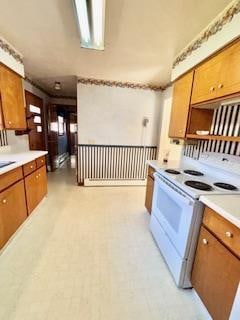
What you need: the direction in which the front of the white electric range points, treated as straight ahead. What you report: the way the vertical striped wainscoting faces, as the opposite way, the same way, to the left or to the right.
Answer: to the left

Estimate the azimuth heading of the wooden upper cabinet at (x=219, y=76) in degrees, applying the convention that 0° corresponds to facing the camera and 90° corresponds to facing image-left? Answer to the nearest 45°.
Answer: approximately 45°

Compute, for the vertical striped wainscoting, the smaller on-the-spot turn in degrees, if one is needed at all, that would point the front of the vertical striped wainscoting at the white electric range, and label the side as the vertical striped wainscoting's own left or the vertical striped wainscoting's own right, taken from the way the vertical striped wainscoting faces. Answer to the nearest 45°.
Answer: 0° — it already faces it

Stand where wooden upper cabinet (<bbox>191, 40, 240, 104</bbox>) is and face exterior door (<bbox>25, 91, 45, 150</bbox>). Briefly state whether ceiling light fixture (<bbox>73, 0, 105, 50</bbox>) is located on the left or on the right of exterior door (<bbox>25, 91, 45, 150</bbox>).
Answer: left

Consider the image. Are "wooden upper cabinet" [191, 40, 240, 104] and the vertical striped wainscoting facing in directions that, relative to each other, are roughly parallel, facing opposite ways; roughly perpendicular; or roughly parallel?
roughly perpendicular

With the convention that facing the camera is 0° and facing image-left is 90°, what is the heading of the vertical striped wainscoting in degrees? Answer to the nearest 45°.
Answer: approximately 0°

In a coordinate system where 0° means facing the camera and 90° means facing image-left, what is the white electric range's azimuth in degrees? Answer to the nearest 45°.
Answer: approximately 45°

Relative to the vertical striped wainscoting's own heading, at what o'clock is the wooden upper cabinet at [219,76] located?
The wooden upper cabinet is roughly at 11 o'clock from the vertical striped wainscoting.

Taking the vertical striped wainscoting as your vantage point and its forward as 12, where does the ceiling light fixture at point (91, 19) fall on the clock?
The ceiling light fixture is roughly at 12 o'clock from the vertical striped wainscoting.

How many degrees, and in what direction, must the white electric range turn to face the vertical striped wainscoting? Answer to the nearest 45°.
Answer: approximately 90° to its right

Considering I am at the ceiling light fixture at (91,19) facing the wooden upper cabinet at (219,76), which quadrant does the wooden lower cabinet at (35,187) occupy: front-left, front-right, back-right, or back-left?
back-left
